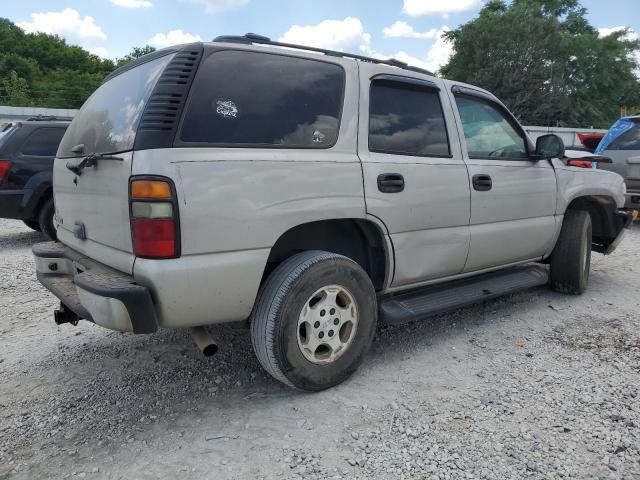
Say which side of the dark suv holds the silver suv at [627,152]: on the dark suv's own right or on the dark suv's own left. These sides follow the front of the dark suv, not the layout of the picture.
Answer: on the dark suv's own right

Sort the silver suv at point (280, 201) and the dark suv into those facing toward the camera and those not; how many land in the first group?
0

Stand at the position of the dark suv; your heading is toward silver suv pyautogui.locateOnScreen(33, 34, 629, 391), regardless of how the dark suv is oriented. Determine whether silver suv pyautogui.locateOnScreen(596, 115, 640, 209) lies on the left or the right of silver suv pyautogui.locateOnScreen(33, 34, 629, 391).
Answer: left

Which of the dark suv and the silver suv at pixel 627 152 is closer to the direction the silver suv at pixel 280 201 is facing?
the silver suv

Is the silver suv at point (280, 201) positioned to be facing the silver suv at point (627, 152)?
yes

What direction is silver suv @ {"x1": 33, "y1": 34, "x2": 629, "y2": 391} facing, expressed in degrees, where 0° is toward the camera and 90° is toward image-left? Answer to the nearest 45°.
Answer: approximately 225°

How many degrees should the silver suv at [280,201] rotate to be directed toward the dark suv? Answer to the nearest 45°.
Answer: approximately 90° to its left

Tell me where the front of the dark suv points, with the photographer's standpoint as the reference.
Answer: facing away from the viewer and to the right of the viewer
